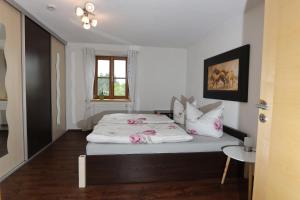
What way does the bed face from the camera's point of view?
to the viewer's left

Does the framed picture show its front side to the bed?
yes

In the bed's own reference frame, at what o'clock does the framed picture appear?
The framed picture is roughly at 5 o'clock from the bed.

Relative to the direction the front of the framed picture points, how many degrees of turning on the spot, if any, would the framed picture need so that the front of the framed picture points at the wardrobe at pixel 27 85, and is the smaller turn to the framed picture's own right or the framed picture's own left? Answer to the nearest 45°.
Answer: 0° — it already faces it

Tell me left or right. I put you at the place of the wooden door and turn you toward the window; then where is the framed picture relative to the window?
right
